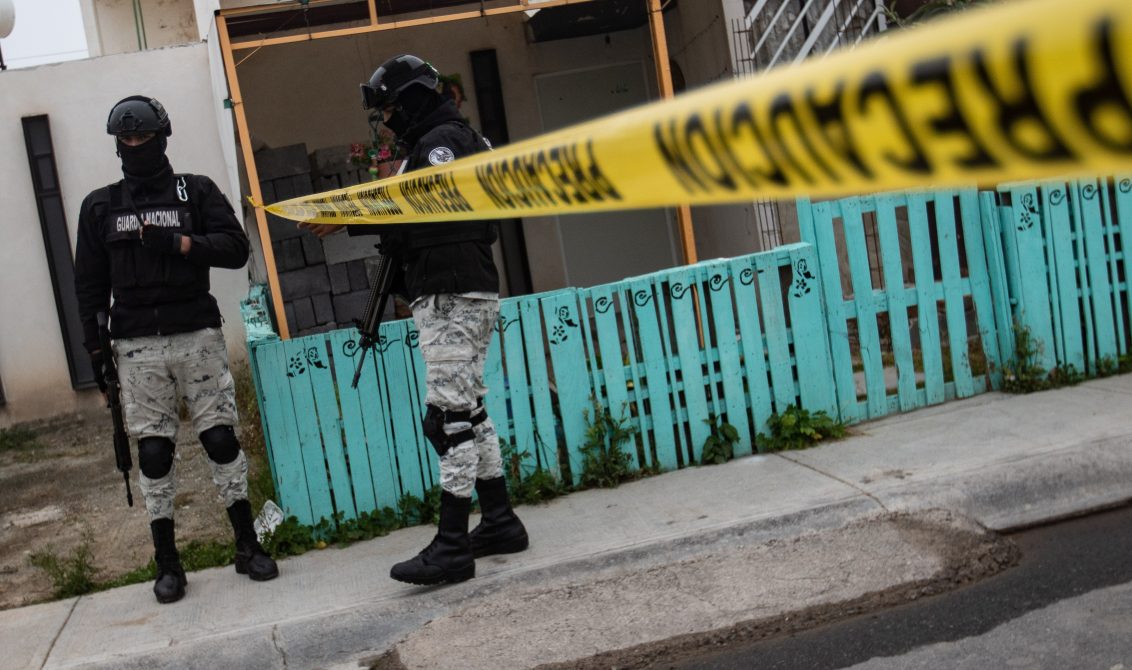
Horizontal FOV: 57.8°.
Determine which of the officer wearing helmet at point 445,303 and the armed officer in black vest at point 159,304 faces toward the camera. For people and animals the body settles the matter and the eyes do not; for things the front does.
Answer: the armed officer in black vest

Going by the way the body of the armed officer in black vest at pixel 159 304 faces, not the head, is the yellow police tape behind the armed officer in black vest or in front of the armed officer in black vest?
in front

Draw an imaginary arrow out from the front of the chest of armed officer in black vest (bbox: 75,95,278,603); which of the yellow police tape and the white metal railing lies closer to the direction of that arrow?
the yellow police tape

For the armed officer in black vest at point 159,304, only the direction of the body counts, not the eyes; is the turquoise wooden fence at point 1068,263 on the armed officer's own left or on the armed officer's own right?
on the armed officer's own left

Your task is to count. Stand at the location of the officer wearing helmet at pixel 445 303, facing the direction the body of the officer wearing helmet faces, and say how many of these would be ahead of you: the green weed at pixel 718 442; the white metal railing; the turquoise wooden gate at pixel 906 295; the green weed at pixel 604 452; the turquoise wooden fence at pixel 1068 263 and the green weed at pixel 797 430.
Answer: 0

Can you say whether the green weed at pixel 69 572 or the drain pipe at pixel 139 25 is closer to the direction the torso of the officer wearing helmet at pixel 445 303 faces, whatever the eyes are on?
the green weed

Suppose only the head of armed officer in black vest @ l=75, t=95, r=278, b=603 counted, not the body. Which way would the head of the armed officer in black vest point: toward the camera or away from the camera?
toward the camera

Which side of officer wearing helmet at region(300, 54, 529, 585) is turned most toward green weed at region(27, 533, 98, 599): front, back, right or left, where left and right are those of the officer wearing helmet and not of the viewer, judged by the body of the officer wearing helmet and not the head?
front

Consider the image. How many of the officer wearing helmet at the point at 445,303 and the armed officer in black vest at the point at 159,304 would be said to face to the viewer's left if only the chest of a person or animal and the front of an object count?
1

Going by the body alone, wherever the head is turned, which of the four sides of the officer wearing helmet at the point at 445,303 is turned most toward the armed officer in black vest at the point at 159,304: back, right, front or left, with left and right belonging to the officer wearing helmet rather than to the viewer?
front

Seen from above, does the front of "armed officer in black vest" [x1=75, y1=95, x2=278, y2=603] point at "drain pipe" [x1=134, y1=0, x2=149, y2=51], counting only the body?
no

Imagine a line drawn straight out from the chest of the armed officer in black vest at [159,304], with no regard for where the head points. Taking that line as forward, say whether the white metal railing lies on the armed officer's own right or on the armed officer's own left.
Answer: on the armed officer's own left

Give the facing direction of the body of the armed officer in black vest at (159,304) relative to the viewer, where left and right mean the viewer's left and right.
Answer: facing the viewer

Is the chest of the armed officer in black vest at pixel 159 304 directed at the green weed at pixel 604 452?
no

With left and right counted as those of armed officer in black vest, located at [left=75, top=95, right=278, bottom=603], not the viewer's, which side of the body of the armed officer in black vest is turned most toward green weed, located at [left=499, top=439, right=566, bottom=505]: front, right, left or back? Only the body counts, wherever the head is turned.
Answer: left

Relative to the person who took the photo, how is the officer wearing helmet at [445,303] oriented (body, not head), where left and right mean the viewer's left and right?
facing to the left of the viewer

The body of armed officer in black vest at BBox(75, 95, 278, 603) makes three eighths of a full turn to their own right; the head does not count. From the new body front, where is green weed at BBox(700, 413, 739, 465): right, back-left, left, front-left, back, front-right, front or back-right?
back-right

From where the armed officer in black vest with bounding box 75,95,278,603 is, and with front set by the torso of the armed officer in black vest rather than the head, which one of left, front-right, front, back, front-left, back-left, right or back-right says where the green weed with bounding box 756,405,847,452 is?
left

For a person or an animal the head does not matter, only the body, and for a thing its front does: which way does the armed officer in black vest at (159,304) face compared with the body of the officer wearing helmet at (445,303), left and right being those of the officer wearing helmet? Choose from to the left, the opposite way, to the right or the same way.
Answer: to the left
